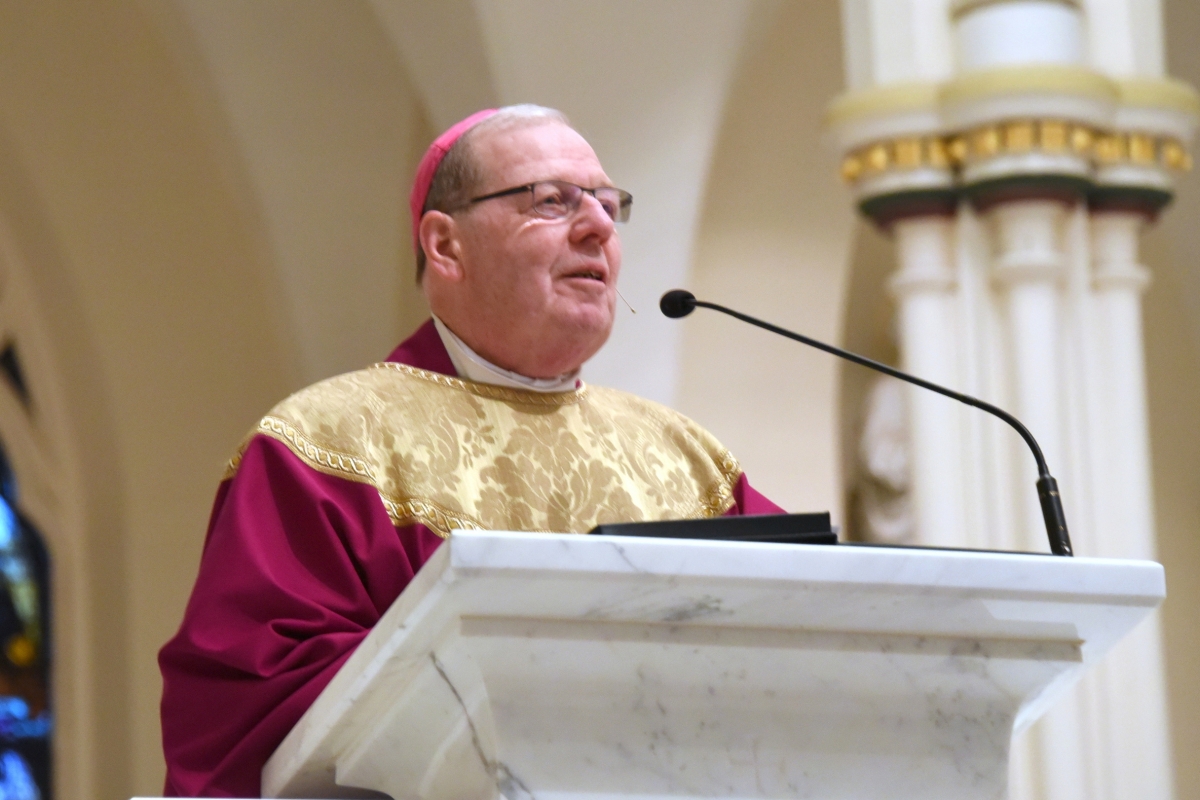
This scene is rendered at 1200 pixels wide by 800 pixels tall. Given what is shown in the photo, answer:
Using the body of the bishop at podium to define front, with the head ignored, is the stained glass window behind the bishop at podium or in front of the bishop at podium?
behind

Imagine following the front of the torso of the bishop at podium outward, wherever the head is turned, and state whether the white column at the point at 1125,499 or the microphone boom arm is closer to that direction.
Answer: the microphone boom arm

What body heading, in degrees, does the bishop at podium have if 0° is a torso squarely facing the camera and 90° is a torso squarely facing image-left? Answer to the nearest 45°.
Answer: approximately 315°

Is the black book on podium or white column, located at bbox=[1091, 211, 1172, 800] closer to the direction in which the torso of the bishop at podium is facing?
the black book on podium

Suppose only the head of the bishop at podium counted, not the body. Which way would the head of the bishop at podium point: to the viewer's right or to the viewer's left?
to the viewer's right

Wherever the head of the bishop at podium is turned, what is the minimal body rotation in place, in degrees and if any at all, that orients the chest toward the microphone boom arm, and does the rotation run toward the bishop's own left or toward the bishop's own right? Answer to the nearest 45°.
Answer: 0° — they already face it

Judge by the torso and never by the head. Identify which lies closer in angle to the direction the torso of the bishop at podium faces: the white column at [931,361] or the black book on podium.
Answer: the black book on podium
